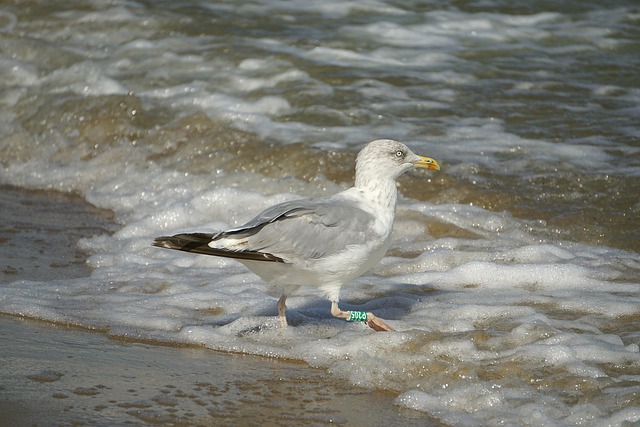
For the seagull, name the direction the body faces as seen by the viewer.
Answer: to the viewer's right
